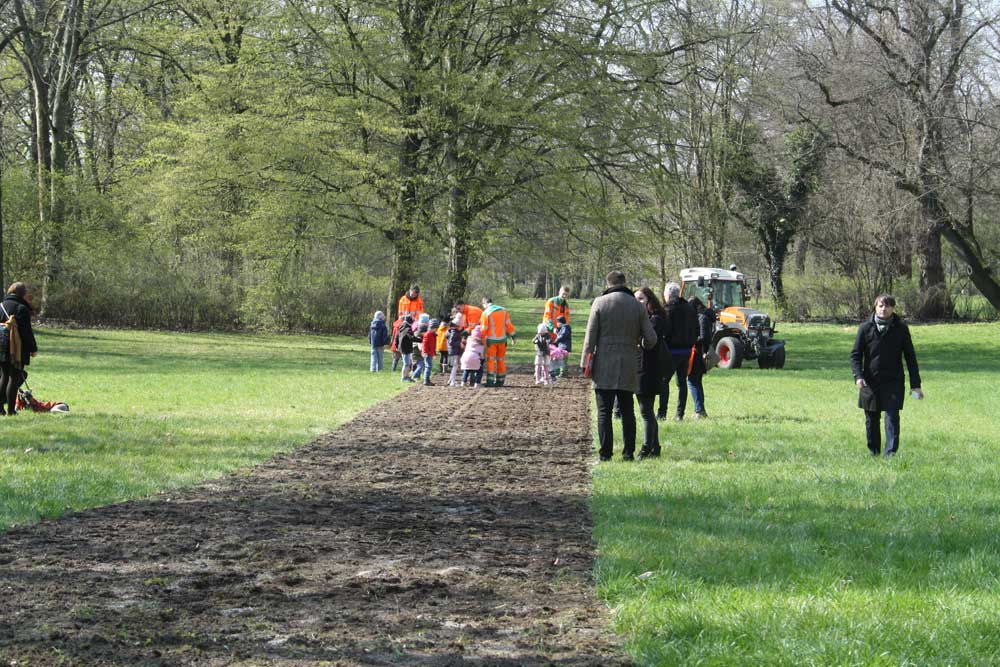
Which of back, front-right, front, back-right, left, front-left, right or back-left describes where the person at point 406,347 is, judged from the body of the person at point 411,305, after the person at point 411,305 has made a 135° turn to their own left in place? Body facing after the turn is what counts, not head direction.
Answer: back

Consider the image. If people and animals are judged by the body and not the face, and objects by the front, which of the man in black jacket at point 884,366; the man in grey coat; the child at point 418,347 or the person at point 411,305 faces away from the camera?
the man in grey coat

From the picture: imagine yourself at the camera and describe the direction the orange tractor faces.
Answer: facing the viewer and to the right of the viewer

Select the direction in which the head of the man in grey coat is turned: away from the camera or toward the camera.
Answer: away from the camera

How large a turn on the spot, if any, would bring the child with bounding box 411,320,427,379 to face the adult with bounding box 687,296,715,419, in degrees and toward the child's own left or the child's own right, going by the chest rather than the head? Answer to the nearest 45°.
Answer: approximately 45° to the child's own right

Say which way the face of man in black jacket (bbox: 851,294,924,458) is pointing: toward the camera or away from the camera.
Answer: toward the camera

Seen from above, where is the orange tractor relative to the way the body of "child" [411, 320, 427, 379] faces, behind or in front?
in front

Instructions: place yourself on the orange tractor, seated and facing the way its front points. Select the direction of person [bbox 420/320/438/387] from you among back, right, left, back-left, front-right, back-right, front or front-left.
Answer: right

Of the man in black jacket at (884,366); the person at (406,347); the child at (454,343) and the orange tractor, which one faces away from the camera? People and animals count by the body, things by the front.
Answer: the child

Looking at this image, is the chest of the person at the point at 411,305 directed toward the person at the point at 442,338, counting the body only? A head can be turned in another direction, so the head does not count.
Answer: yes

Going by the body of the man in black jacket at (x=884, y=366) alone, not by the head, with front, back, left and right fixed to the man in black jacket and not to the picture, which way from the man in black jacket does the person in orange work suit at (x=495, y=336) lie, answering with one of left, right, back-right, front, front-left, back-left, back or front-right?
back-right

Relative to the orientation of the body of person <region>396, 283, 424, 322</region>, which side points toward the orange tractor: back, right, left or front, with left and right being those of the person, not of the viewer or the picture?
left

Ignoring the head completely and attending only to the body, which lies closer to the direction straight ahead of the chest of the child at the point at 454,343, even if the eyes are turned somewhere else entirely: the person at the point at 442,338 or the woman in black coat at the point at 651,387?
the person

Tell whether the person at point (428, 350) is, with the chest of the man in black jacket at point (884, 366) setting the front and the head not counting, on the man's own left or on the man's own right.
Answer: on the man's own right

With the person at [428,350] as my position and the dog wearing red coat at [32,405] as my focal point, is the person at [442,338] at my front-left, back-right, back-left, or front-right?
back-right

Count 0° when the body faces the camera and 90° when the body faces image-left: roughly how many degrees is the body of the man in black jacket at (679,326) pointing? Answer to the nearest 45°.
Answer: approximately 135°

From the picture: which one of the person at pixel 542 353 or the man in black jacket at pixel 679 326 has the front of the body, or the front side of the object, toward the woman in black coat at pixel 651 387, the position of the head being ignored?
the person

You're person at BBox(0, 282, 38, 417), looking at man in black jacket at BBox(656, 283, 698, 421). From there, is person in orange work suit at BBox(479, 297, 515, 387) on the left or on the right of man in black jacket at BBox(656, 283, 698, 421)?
left
